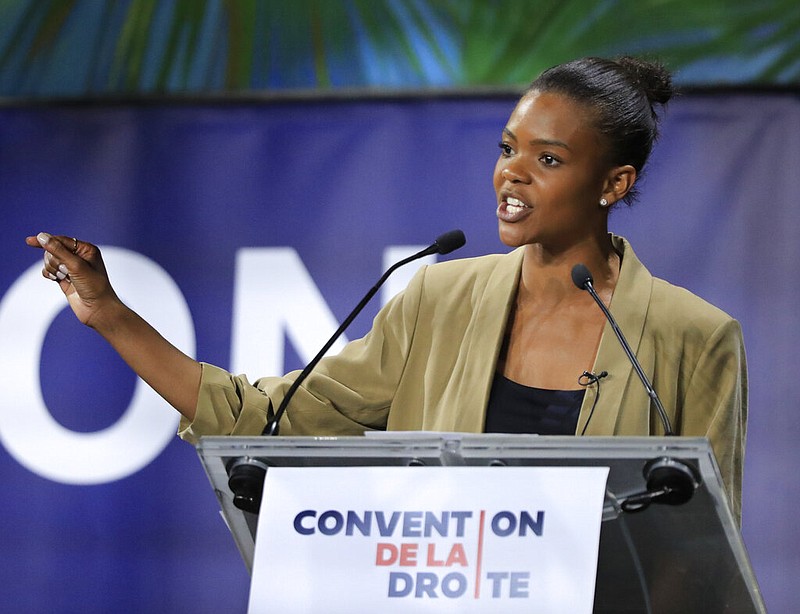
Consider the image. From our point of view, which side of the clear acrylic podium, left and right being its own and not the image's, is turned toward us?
front
